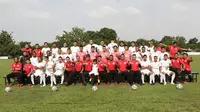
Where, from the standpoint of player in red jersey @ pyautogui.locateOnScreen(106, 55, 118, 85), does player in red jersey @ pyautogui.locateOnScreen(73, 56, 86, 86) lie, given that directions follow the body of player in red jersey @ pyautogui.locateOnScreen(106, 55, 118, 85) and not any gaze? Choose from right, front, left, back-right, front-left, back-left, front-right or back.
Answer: right

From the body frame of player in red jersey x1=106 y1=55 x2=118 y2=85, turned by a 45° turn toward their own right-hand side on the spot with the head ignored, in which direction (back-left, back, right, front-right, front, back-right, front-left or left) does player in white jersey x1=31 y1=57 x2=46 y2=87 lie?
front-right

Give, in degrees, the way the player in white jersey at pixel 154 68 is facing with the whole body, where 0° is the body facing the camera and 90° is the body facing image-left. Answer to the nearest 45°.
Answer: approximately 0°

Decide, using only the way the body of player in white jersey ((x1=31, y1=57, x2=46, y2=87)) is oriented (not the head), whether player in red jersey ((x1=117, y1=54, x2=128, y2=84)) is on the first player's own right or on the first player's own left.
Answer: on the first player's own left
